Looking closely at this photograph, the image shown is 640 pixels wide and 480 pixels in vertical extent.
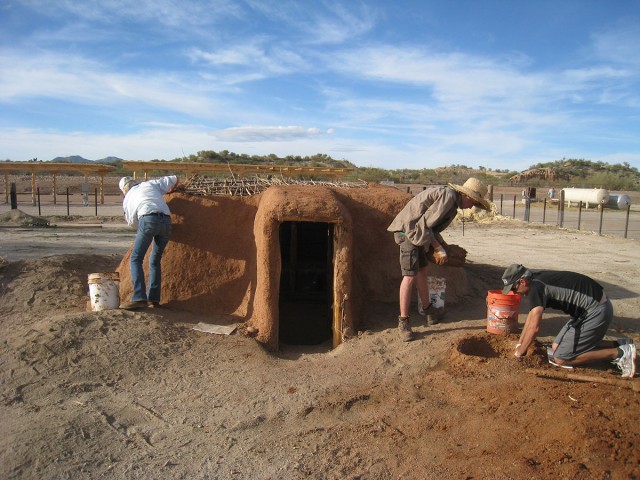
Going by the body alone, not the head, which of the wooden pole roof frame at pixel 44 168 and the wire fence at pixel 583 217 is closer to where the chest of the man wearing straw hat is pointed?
the wire fence

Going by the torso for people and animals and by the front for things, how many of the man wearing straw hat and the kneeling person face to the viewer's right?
1

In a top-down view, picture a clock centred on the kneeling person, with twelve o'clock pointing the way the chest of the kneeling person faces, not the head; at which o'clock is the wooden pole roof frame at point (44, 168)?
The wooden pole roof frame is roughly at 1 o'clock from the kneeling person.

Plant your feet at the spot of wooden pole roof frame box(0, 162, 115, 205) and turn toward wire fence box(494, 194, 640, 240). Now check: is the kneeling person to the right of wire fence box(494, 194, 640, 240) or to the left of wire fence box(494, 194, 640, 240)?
right

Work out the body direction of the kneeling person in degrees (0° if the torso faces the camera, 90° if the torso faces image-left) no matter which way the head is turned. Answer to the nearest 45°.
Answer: approximately 90°

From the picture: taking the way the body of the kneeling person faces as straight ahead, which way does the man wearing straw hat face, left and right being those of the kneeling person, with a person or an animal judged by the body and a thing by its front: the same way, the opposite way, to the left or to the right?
the opposite way

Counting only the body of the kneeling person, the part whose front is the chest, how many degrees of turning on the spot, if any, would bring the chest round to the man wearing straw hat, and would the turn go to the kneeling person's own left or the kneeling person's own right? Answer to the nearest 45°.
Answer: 0° — they already face them

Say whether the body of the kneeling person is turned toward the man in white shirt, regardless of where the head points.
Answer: yes

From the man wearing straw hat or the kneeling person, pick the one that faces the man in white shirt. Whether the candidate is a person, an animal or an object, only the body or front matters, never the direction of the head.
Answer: the kneeling person

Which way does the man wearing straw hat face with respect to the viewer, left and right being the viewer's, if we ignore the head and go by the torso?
facing to the right of the viewer

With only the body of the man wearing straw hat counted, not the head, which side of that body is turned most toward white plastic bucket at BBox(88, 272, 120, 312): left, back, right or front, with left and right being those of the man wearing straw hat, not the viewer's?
back

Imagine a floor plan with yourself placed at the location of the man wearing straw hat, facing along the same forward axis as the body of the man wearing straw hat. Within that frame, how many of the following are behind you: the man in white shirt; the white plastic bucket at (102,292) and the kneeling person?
2

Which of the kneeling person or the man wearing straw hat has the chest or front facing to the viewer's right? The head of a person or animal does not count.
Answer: the man wearing straw hat

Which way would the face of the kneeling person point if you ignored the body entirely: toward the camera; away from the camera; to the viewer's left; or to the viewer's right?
to the viewer's left
